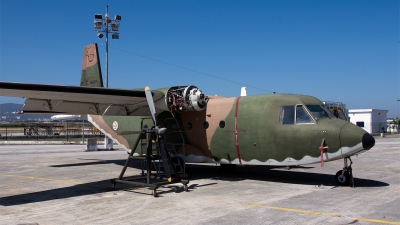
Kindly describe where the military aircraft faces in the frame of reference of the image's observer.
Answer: facing the viewer and to the right of the viewer
